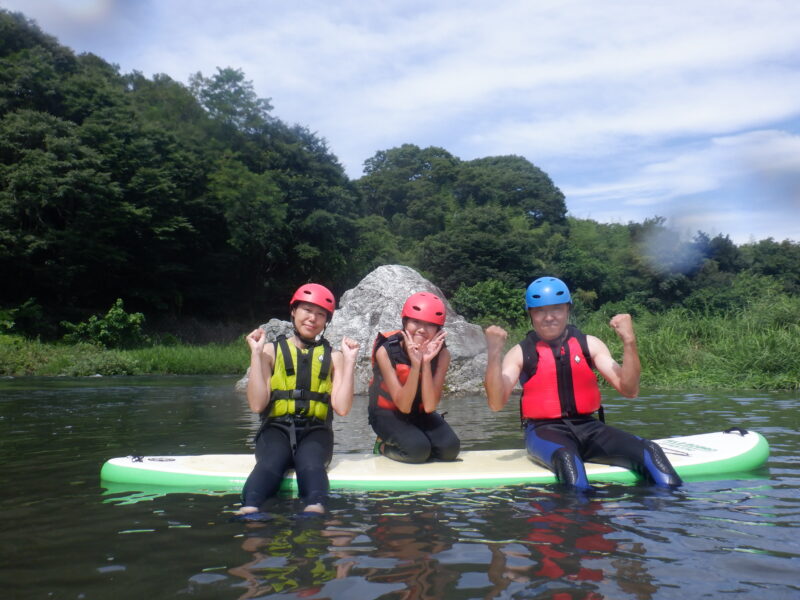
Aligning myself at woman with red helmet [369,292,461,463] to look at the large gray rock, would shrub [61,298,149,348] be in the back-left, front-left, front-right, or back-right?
front-left

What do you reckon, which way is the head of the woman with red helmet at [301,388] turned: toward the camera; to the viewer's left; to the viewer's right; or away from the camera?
toward the camera

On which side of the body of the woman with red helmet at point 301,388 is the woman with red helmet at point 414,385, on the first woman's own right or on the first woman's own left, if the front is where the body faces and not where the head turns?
on the first woman's own left

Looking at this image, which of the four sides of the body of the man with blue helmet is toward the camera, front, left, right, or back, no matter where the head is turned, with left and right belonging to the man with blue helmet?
front

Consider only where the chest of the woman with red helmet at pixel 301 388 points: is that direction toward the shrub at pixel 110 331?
no

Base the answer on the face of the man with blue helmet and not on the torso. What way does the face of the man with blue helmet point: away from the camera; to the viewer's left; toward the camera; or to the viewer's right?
toward the camera

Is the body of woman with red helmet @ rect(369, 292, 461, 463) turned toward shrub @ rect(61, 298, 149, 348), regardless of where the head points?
no

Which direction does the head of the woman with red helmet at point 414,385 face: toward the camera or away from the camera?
toward the camera

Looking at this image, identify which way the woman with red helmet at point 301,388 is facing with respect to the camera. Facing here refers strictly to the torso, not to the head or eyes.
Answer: toward the camera

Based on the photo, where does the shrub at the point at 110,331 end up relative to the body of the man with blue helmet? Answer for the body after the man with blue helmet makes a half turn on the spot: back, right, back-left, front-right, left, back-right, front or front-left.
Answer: front-left

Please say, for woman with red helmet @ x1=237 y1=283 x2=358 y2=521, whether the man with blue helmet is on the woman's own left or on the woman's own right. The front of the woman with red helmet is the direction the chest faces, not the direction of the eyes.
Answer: on the woman's own left

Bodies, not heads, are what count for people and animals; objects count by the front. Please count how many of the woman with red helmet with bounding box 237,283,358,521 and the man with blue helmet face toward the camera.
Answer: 2

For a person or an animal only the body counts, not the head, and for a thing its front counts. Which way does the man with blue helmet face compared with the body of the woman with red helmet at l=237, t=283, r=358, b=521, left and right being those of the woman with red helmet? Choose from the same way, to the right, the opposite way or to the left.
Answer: the same way

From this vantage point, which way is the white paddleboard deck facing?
to the viewer's right

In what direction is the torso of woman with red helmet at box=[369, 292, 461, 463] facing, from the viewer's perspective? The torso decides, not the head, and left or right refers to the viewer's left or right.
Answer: facing the viewer and to the right of the viewer
